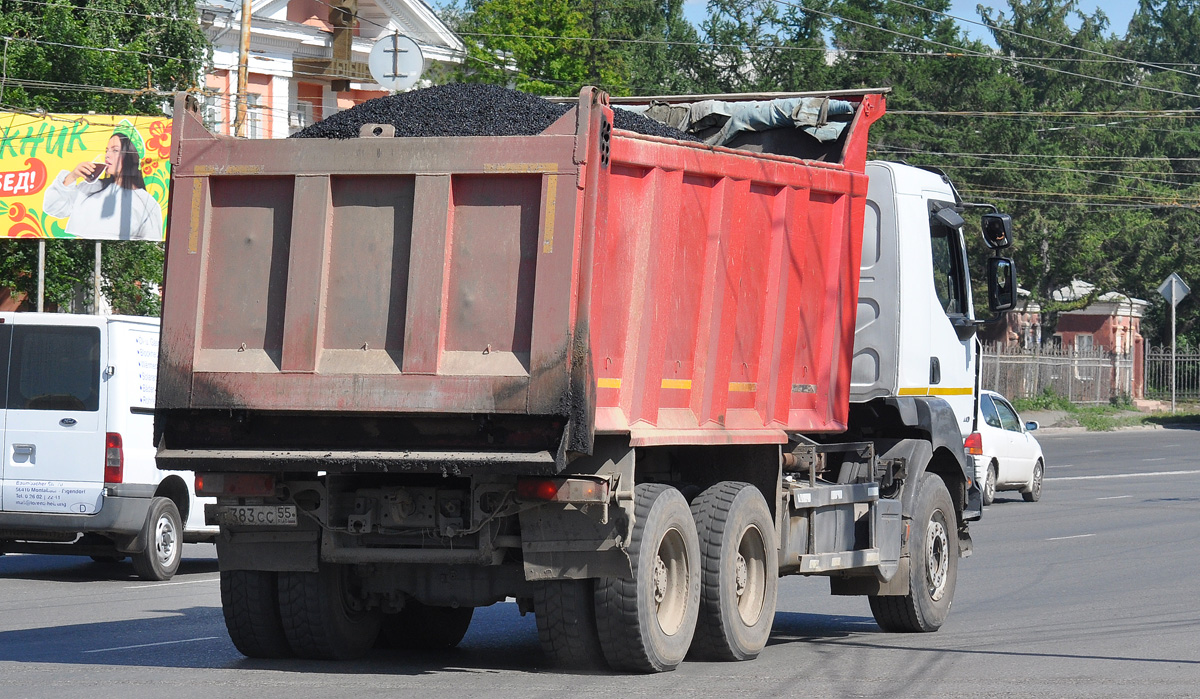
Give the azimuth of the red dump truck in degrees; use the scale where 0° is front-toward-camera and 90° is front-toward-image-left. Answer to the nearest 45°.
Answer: approximately 225°

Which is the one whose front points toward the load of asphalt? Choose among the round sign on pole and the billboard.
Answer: the billboard

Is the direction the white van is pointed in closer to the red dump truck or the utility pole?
the utility pole

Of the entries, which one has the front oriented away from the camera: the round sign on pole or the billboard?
the round sign on pole

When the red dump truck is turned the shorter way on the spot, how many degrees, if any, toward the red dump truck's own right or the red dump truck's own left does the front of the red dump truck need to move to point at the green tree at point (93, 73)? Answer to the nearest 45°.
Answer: approximately 90° to the red dump truck's own left

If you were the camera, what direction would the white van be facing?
facing away from the viewer and to the right of the viewer

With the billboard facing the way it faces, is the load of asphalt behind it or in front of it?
in front

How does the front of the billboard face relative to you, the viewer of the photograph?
facing the viewer

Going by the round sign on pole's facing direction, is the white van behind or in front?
behind

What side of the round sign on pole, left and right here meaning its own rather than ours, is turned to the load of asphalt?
back

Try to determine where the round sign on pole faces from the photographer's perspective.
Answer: facing away from the viewer

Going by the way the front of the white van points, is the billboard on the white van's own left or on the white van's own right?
on the white van's own left

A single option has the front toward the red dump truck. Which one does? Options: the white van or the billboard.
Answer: the billboard

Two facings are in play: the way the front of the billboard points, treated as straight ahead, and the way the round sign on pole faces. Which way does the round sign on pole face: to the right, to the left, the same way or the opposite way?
the opposite way

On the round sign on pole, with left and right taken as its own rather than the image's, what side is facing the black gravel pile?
back

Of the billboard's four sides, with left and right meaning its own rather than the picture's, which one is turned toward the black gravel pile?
front
